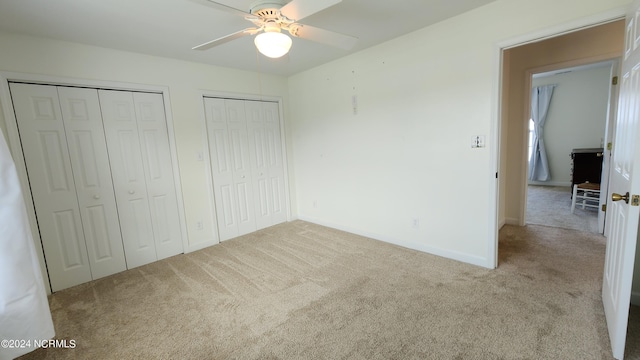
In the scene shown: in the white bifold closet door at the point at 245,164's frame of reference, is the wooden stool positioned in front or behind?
in front

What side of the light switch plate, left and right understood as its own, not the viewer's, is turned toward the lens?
front

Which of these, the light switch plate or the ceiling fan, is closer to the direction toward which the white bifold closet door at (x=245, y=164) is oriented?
the light switch plate

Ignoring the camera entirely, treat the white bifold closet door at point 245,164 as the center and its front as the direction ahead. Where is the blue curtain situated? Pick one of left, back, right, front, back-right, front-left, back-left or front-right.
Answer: front-left

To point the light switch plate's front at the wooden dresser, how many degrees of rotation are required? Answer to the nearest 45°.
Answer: approximately 135° to its left

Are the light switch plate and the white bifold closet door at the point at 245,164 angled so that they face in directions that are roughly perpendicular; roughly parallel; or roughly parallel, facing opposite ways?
roughly perpendicular

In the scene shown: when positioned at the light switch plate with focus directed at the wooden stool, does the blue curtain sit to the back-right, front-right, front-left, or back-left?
front-left

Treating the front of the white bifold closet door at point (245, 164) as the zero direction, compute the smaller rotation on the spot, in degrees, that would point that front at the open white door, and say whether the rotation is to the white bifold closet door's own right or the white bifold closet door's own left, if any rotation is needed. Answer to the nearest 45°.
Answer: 0° — it already faces it

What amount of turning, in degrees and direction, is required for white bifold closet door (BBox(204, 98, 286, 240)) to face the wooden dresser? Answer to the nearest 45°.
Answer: approximately 45° to its left

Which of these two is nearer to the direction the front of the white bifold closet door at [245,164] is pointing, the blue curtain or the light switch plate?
the light switch plate

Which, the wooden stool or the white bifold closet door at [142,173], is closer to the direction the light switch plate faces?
the white bifold closet door

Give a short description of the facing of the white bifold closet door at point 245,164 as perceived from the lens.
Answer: facing the viewer and to the right of the viewer

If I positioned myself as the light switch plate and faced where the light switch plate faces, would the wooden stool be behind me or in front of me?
behind

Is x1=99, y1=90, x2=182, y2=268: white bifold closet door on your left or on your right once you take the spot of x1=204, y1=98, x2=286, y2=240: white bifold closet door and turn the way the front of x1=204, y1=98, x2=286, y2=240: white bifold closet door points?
on your right

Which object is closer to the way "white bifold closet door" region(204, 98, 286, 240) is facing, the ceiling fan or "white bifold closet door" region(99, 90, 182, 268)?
the ceiling fan
